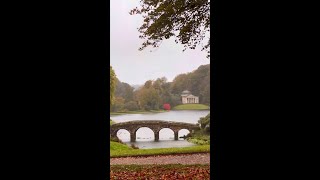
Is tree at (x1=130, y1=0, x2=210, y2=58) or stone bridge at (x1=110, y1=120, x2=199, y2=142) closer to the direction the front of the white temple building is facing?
the tree

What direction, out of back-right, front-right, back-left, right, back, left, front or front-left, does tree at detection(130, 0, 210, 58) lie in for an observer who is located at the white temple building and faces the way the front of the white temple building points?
front-right

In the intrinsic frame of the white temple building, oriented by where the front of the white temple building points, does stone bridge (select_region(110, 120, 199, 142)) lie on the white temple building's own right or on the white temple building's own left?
on the white temple building's own right

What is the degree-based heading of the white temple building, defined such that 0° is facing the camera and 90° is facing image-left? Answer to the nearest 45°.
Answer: approximately 315°
